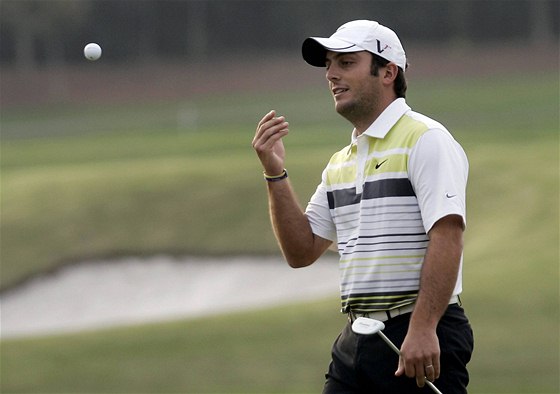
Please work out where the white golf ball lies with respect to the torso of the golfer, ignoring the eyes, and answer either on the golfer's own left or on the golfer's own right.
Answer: on the golfer's own right

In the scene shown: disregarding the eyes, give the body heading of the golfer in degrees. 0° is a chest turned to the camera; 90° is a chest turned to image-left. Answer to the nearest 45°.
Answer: approximately 45°
